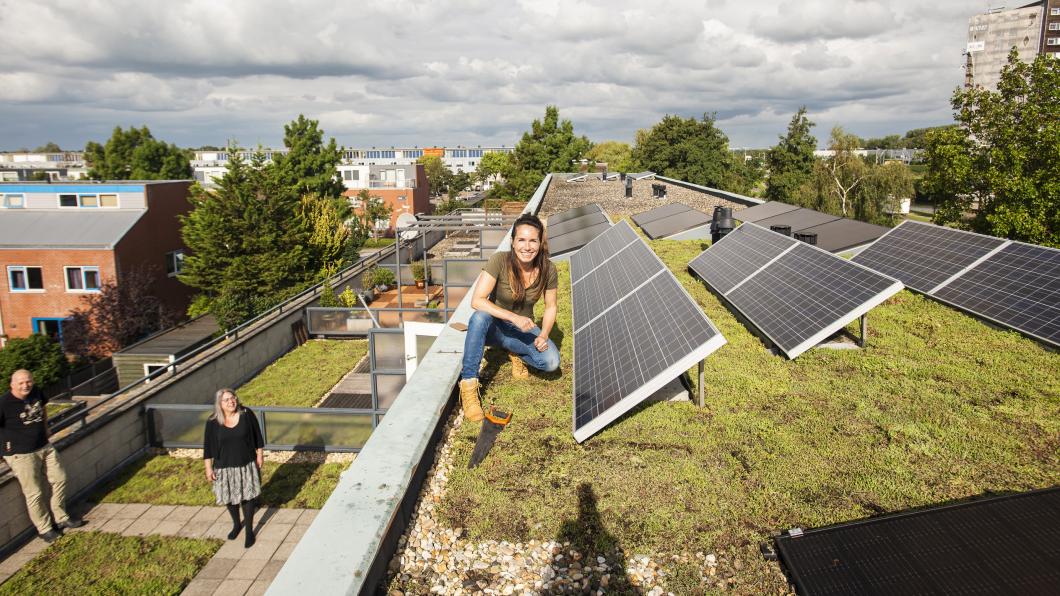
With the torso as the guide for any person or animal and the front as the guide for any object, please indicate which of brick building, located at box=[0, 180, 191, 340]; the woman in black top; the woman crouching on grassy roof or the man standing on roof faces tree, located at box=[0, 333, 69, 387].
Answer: the brick building

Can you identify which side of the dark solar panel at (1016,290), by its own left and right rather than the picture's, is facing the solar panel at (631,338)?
front

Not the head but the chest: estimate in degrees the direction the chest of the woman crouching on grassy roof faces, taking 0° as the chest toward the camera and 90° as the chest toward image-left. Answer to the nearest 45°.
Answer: approximately 0°

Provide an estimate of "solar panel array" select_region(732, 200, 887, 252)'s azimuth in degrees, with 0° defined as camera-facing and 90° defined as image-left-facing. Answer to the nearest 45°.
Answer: approximately 45°

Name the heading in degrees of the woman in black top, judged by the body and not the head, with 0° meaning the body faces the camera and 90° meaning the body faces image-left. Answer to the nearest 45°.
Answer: approximately 0°

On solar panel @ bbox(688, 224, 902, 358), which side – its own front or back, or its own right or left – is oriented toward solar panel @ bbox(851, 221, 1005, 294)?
back

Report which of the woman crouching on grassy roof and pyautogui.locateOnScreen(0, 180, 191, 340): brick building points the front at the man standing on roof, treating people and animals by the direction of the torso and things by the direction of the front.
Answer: the brick building

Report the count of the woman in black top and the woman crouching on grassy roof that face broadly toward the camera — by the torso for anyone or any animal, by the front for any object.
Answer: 2

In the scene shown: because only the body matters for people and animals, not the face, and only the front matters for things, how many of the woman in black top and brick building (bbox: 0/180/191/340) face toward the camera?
2

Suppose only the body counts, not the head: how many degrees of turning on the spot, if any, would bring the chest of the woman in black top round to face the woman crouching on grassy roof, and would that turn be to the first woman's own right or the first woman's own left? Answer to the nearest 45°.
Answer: approximately 45° to the first woman's own left
